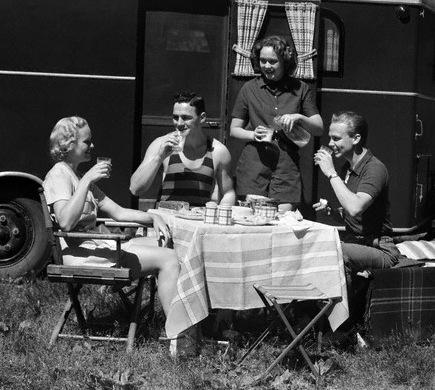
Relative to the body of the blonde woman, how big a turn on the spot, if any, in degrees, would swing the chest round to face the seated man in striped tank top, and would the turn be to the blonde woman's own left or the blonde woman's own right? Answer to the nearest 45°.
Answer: approximately 45° to the blonde woman's own left

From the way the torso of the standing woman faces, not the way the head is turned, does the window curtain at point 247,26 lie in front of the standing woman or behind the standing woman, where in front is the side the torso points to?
behind

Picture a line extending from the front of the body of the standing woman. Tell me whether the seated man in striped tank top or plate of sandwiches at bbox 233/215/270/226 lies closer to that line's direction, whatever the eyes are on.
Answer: the plate of sandwiches

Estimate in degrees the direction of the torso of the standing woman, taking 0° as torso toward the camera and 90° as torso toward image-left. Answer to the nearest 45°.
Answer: approximately 0°

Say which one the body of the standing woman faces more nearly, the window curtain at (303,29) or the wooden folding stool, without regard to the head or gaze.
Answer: the wooden folding stool

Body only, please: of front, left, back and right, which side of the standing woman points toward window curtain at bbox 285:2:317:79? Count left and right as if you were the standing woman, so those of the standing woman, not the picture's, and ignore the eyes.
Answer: back

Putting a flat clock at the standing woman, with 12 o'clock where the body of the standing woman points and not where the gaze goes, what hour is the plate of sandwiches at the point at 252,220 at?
The plate of sandwiches is roughly at 12 o'clock from the standing woman.

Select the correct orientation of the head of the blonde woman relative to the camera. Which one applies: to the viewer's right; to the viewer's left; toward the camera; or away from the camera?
to the viewer's right

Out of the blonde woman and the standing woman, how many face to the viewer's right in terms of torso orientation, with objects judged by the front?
1

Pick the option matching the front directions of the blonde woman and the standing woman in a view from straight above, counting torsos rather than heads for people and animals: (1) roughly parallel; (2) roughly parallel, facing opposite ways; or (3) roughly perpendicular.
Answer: roughly perpendicular

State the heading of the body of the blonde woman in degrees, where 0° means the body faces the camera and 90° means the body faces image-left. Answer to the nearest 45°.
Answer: approximately 270°

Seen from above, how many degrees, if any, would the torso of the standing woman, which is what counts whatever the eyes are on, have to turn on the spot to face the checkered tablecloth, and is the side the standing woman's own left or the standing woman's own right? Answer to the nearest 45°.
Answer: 0° — they already face it

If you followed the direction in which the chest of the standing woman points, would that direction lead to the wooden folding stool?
yes
